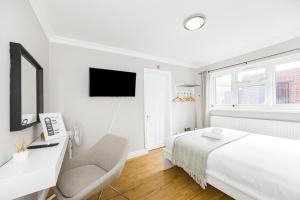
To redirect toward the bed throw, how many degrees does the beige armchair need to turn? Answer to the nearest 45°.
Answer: approximately 135° to its left

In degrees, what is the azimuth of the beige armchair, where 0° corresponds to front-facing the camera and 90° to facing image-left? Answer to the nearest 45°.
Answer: approximately 45°

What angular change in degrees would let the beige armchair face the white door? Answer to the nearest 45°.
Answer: approximately 180°

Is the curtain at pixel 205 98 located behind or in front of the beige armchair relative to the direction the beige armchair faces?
behind

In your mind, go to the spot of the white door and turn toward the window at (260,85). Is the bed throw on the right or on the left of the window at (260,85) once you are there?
right
